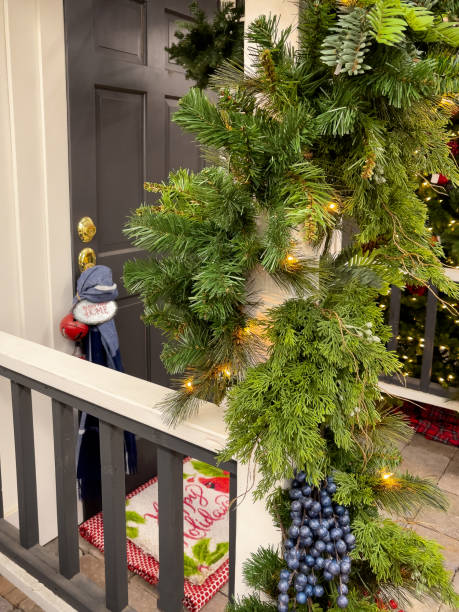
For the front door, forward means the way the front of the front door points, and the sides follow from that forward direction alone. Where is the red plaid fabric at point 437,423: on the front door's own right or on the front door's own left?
on the front door's own left

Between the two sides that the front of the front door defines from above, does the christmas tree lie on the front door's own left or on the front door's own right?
on the front door's own left

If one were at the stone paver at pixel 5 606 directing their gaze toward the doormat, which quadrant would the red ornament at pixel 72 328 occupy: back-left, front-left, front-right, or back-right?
front-left

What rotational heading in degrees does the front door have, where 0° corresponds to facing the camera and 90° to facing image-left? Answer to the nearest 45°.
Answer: approximately 315°

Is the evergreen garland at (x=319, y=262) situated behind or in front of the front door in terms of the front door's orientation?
in front
